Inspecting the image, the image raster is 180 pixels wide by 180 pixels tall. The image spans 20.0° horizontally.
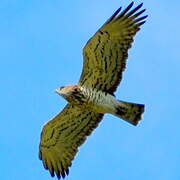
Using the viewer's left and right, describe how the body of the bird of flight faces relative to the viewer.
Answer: facing to the left of the viewer
